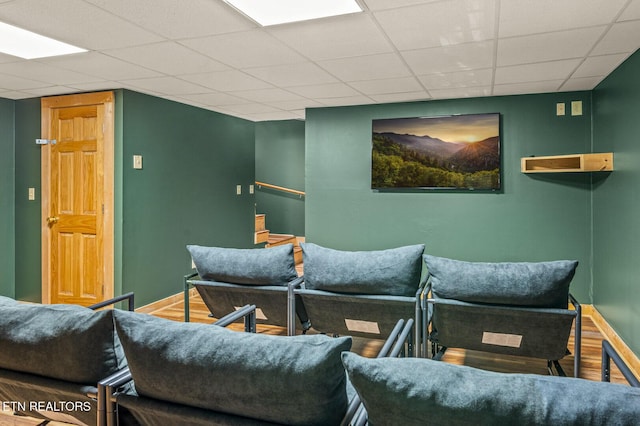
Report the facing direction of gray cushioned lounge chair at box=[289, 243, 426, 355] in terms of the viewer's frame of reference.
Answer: facing away from the viewer

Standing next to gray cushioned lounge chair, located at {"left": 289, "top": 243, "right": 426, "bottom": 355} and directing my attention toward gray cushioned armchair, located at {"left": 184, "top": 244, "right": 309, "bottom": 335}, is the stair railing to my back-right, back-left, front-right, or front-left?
front-right

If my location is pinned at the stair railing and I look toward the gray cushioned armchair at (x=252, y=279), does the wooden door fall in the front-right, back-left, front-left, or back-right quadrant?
front-right

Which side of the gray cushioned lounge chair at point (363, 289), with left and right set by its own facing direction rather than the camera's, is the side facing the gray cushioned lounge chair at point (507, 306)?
right

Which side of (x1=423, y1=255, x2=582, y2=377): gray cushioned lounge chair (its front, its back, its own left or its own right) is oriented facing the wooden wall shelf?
front

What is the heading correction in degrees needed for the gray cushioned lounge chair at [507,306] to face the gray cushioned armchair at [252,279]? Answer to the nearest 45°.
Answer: approximately 90° to its left

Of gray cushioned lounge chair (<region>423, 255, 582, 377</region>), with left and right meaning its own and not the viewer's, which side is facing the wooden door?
left

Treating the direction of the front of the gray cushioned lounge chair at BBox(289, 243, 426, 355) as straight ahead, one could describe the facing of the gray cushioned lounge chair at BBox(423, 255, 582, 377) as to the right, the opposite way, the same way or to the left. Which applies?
the same way

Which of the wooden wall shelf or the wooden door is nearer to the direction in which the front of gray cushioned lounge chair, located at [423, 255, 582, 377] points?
the wooden wall shelf

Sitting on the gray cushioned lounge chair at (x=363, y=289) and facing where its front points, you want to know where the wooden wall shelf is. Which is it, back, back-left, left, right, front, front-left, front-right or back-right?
front-right

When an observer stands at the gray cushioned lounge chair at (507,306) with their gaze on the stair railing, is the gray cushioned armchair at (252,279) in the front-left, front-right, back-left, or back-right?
front-left

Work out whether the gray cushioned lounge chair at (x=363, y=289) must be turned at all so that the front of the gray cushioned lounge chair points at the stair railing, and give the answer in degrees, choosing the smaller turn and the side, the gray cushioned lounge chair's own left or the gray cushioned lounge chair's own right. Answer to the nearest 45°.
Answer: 0° — it already faces it

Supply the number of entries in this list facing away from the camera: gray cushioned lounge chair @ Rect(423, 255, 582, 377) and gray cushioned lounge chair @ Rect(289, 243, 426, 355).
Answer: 2

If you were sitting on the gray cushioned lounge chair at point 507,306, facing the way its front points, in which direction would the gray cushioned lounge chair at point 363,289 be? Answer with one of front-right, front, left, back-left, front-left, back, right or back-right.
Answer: left

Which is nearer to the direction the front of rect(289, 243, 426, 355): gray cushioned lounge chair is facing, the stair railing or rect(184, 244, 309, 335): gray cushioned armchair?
the stair railing

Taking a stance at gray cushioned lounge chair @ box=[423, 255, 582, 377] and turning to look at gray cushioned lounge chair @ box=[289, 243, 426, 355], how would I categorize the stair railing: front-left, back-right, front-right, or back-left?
front-right

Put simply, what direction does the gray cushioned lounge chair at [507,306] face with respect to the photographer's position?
facing away from the viewer
